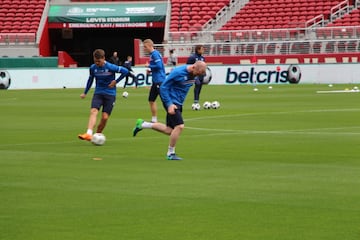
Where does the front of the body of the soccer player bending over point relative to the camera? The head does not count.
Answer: to the viewer's right

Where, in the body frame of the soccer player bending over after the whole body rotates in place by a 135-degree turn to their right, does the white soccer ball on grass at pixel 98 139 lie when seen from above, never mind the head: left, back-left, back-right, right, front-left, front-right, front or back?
right

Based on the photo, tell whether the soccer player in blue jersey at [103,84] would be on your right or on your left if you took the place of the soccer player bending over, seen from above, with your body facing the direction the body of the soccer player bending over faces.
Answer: on your left
